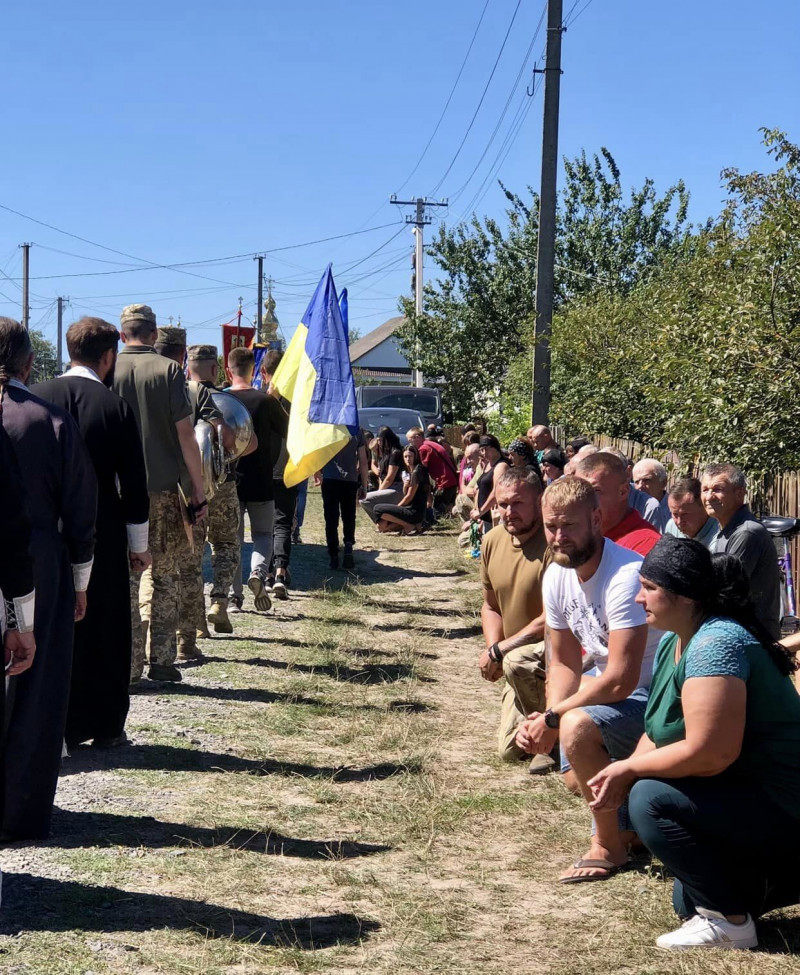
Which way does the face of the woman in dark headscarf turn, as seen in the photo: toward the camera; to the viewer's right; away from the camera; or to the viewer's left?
to the viewer's left

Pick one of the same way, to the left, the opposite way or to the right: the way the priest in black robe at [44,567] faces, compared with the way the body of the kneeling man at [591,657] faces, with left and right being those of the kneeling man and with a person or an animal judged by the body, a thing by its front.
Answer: to the right

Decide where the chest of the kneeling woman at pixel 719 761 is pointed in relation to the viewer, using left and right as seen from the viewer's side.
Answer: facing to the left of the viewer

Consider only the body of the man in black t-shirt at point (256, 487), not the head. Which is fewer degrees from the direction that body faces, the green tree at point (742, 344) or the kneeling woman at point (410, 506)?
the kneeling woman

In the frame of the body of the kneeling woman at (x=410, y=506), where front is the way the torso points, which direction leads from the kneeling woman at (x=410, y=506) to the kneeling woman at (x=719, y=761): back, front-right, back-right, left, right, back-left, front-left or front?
left

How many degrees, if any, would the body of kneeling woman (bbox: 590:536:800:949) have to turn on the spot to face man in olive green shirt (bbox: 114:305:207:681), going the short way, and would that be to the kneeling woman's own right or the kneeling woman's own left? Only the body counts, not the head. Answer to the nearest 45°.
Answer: approximately 45° to the kneeling woman's own right

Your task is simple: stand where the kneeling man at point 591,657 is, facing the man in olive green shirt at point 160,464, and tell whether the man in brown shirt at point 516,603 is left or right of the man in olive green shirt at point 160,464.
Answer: right

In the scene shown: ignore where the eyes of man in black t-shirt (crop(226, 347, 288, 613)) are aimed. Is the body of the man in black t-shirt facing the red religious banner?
yes

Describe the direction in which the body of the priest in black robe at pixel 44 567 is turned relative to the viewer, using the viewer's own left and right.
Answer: facing away from the viewer

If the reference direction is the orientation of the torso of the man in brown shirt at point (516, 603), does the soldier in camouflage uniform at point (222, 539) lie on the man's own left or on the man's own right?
on the man's own right

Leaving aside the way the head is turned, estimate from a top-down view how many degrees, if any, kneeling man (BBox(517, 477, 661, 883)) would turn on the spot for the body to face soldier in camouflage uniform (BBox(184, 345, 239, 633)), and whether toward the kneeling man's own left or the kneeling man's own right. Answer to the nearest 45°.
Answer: approximately 90° to the kneeling man's own right

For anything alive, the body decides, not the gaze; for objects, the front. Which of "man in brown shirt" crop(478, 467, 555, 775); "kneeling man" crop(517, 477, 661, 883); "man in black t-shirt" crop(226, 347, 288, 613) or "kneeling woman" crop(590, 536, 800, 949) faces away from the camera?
the man in black t-shirt

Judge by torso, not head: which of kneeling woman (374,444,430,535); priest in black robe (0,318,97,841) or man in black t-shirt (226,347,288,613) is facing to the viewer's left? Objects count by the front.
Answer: the kneeling woman

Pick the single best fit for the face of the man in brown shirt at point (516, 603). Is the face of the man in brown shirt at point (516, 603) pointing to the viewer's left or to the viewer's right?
to the viewer's left

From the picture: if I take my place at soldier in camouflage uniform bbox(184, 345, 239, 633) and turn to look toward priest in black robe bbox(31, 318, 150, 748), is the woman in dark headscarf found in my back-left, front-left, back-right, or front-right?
back-left

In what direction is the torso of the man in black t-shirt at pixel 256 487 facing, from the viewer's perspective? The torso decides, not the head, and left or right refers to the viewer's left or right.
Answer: facing away from the viewer
